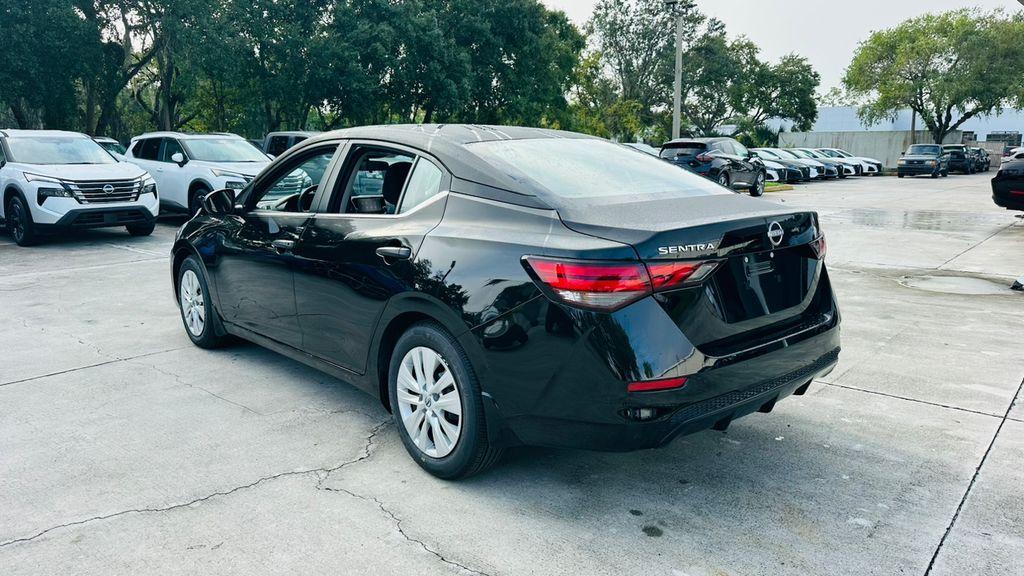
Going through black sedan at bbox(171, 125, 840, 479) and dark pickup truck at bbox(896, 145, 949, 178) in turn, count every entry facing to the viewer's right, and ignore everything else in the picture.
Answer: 0

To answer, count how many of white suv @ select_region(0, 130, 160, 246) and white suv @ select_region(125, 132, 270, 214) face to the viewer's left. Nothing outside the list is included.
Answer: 0

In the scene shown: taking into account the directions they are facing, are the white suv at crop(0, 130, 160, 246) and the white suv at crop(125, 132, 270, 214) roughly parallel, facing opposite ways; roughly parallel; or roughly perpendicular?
roughly parallel

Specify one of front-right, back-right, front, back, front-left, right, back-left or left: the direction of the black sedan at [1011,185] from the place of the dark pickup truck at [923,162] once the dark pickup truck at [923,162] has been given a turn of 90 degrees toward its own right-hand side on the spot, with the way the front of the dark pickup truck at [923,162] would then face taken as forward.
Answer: back-left

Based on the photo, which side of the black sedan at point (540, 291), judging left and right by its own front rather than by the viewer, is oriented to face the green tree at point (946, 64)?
right

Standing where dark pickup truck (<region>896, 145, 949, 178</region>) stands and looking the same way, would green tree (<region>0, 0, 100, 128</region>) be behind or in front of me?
in front

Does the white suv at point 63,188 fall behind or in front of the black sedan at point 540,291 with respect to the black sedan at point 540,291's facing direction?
in front

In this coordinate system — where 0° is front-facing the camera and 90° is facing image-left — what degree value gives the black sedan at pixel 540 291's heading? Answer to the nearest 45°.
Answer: approximately 135°

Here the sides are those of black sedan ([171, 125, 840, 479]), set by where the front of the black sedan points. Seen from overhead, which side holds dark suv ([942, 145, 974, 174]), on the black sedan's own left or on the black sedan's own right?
on the black sedan's own right

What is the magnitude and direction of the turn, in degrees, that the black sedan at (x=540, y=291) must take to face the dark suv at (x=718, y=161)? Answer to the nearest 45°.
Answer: approximately 45° to its right

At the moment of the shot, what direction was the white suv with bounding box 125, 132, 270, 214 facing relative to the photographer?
facing the viewer and to the right of the viewer

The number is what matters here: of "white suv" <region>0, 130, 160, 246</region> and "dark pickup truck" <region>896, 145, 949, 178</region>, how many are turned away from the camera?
0

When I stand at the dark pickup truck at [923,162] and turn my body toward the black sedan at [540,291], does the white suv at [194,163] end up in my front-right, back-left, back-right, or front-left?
front-right

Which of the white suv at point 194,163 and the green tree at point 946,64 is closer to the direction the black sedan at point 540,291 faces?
the white suv

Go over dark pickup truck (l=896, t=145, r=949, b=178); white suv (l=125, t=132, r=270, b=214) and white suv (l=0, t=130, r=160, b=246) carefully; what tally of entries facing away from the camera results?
0

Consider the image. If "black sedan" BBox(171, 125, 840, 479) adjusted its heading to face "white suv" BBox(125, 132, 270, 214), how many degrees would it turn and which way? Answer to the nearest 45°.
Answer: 0° — it already faces it

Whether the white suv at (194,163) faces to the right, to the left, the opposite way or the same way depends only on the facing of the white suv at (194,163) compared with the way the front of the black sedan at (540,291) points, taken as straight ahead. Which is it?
the opposite way

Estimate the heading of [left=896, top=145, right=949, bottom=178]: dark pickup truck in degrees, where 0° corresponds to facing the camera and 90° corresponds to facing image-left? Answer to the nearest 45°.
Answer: approximately 45°
